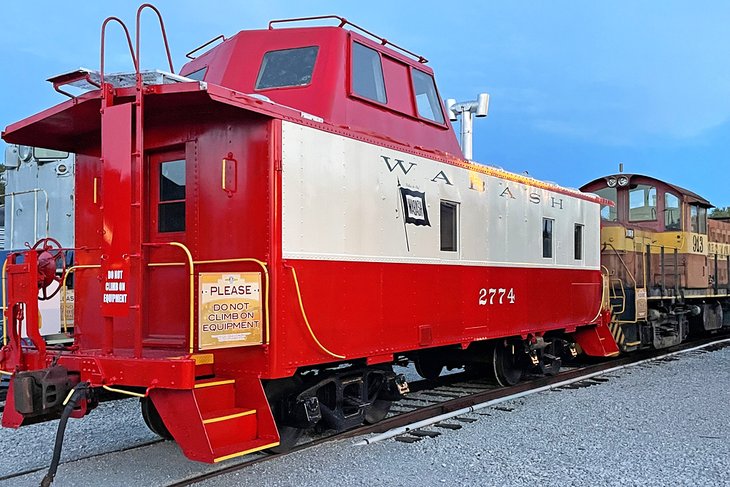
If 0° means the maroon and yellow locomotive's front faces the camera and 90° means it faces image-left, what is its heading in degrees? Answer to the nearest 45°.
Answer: approximately 45°

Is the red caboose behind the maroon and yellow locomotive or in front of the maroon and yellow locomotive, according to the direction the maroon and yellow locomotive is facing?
in front

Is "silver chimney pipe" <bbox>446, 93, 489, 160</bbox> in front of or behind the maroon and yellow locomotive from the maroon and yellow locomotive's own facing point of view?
in front
